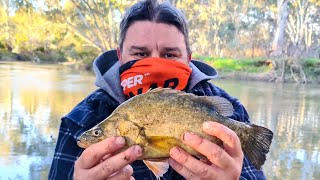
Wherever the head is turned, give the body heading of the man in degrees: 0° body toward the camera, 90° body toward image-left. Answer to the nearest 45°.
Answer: approximately 0°

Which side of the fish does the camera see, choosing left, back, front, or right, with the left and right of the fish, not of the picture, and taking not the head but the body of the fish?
left
